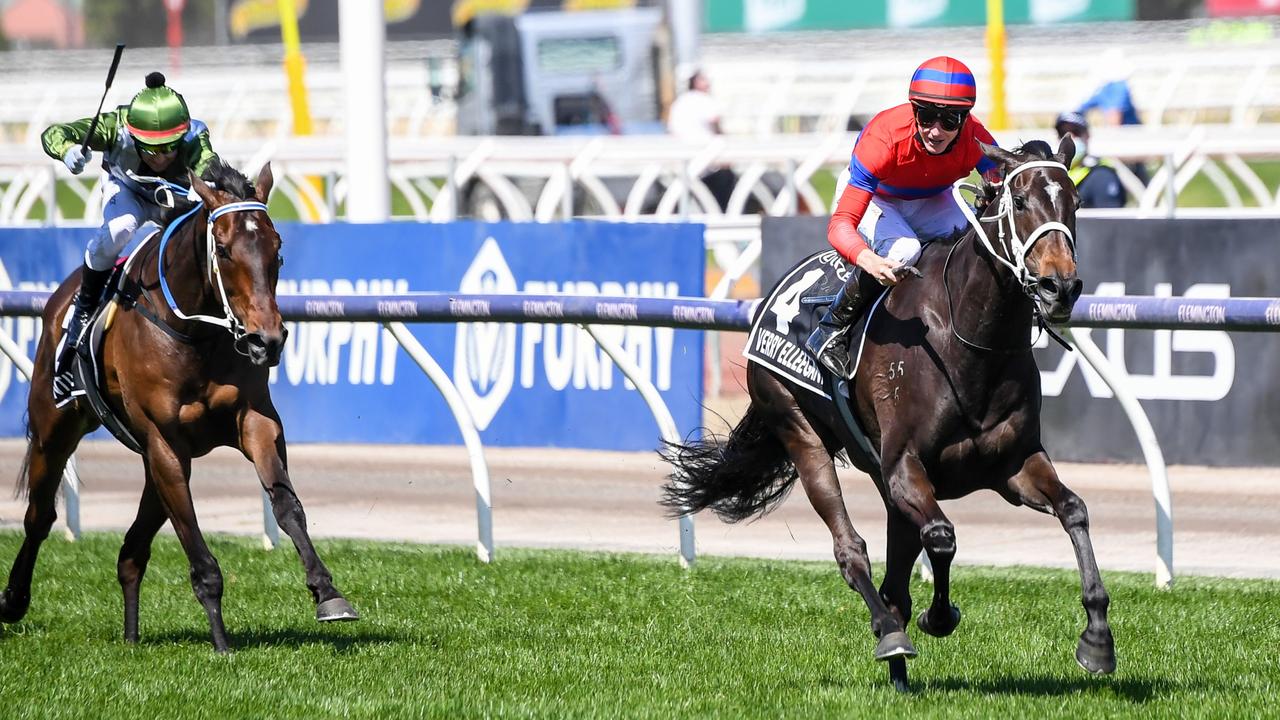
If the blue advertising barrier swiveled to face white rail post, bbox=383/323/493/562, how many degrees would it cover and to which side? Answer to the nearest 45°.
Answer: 0° — it already faces it

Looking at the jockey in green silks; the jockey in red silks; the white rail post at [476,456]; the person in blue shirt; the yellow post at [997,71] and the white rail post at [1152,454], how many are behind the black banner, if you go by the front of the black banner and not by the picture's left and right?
2

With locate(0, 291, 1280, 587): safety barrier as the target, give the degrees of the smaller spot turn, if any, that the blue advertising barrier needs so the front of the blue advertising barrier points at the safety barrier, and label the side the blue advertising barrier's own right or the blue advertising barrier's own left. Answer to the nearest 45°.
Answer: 0° — it already faces it

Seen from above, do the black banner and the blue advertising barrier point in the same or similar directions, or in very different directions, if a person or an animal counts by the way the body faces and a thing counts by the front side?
same or similar directions

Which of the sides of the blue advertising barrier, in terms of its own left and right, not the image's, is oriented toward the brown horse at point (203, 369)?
front

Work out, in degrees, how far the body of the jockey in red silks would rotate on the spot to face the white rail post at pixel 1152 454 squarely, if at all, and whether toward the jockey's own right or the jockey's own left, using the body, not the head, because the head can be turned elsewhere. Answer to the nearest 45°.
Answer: approximately 90° to the jockey's own left

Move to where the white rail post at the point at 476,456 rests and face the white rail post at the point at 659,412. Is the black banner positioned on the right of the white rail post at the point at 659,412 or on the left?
left

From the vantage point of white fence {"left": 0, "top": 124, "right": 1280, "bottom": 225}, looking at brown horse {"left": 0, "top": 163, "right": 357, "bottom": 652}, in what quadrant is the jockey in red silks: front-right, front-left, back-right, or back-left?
front-left

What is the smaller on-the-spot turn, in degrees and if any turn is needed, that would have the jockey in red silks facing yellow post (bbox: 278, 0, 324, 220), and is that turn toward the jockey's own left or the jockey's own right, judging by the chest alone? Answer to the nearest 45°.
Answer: approximately 180°

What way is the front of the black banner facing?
toward the camera

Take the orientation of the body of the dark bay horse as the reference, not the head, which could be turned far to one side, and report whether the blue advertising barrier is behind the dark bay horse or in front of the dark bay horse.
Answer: behind

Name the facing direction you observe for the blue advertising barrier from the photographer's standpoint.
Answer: facing the viewer

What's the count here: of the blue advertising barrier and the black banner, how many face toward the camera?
2

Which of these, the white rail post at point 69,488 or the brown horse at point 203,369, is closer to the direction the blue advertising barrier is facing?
the brown horse
